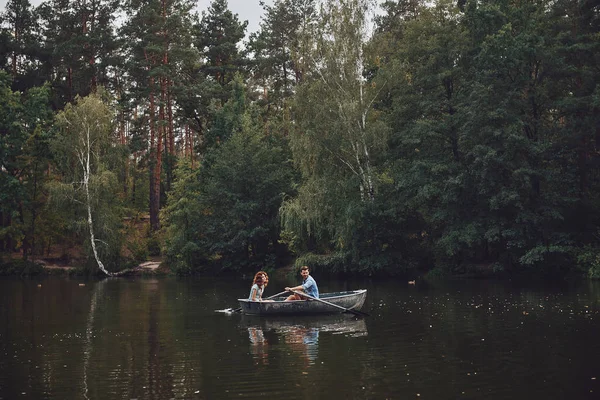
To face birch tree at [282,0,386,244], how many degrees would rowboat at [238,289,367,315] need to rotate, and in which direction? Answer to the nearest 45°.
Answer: approximately 90° to its left

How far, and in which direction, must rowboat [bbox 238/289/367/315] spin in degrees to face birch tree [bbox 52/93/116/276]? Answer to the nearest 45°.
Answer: approximately 135° to its left

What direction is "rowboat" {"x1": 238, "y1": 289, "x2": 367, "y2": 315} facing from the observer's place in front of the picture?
facing to the right of the viewer
